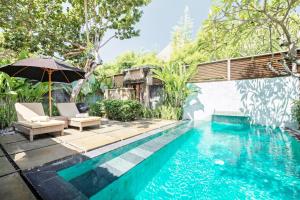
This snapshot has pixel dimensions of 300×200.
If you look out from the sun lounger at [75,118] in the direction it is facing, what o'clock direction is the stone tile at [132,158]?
The stone tile is roughly at 1 o'clock from the sun lounger.

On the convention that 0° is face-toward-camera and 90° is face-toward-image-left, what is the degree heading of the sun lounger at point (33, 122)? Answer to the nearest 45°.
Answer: approximately 315°

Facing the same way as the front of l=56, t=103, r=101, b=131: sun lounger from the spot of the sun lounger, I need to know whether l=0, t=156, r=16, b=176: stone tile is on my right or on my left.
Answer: on my right

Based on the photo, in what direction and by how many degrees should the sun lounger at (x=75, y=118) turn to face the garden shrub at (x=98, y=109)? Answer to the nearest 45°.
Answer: approximately 135° to its left

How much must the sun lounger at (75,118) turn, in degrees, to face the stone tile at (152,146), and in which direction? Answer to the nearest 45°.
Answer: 0° — it already faces it

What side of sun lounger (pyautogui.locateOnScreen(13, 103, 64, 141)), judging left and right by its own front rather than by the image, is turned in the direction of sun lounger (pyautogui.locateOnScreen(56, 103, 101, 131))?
left

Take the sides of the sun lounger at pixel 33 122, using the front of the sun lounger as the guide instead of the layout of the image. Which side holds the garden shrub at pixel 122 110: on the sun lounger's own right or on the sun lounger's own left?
on the sun lounger's own left

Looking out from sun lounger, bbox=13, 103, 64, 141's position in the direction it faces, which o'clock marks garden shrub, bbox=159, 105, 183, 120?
The garden shrub is roughly at 10 o'clock from the sun lounger.

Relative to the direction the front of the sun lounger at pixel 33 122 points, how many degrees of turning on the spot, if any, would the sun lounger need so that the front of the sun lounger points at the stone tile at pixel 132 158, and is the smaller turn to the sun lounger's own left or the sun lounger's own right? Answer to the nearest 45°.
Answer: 0° — it already faces it

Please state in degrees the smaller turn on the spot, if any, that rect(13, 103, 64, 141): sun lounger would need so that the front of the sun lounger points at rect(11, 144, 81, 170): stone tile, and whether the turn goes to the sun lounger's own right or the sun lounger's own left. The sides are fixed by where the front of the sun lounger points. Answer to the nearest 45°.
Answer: approximately 45° to the sun lounger's own right
